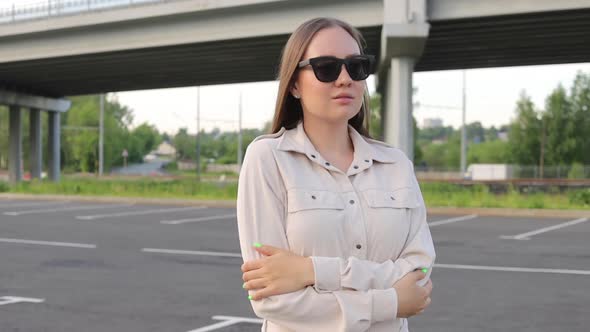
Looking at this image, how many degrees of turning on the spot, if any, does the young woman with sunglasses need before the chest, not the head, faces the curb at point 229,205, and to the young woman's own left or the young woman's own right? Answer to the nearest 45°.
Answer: approximately 135° to the young woman's own left

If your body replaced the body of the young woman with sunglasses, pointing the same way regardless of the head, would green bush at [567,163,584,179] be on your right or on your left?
on your left

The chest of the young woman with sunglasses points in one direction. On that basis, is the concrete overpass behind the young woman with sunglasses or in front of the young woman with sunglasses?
behind

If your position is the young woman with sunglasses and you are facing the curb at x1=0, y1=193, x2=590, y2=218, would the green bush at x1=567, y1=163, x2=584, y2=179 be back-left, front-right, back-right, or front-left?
front-right

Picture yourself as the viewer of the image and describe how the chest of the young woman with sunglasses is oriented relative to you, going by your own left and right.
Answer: facing the viewer and to the right of the viewer

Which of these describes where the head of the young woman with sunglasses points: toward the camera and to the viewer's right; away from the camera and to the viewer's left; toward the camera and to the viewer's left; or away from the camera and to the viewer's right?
toward the camera and to the viewer's right

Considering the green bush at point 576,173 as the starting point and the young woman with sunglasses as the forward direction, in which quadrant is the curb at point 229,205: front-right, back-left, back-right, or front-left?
front-right

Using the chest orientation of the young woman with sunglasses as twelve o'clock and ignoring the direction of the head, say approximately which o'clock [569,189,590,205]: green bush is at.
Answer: The green bush is roughly at 8 o'clock from the young woman with sunglasses.
